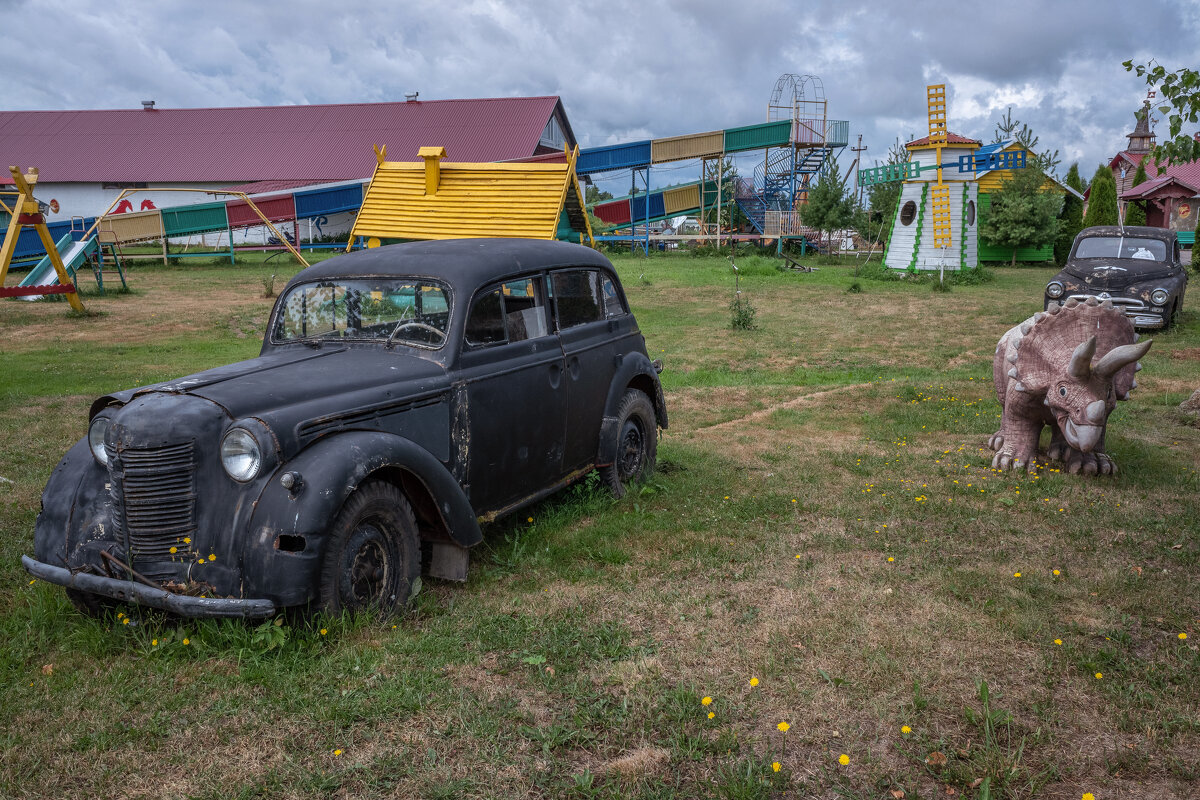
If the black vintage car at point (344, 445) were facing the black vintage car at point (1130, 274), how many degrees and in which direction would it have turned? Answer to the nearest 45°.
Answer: approximately 180°

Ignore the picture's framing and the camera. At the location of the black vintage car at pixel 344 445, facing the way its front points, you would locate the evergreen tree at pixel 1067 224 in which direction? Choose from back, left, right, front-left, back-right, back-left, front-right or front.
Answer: back

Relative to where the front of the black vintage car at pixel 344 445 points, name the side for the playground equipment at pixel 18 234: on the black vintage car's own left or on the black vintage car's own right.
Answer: on the black vintage car's own right

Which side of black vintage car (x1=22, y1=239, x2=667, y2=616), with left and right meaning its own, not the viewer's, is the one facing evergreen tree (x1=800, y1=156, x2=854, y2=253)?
back

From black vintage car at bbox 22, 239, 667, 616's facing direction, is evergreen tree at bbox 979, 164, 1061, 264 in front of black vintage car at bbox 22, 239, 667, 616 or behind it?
behind

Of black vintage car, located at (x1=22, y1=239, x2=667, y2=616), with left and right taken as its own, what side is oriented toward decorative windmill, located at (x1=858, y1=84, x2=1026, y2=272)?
back

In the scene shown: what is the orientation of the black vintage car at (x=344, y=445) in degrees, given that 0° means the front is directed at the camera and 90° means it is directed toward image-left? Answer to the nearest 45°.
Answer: approximately 45°

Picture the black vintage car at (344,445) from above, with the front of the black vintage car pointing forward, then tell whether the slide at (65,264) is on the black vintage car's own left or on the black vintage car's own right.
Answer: on the black vintage car's own right

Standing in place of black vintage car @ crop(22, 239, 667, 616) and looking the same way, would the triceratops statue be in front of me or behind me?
behind
